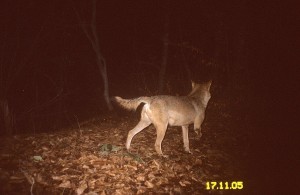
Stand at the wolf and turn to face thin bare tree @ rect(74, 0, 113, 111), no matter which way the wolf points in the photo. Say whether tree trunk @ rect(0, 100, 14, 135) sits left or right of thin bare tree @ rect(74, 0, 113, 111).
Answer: left

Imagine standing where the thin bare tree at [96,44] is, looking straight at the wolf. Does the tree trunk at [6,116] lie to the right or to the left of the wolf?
right

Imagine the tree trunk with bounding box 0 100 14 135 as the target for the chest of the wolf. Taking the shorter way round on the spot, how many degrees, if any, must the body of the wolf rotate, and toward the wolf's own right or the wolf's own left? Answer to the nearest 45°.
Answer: approximately 135° to the wolf's own left

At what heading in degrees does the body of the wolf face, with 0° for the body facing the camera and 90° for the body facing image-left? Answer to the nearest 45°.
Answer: approximately 270°

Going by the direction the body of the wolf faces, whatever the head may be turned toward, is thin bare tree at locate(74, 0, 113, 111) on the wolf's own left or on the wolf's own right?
on the wolf's own left
